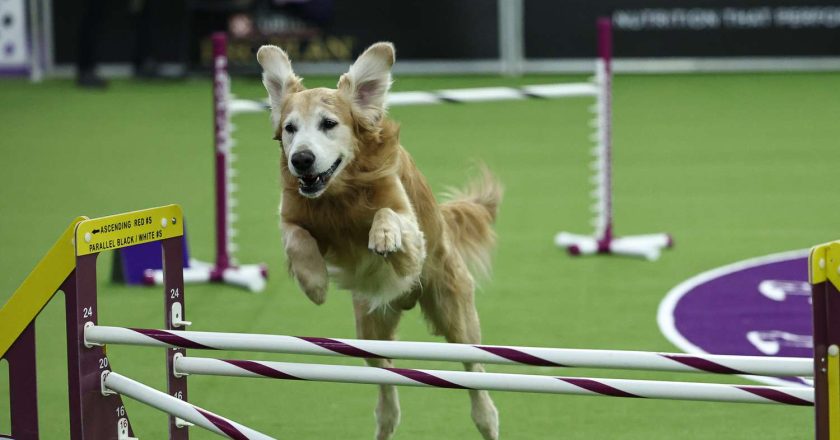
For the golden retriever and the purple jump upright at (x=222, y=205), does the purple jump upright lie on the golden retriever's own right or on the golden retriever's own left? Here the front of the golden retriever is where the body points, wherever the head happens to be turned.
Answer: on the golden retriever's own right

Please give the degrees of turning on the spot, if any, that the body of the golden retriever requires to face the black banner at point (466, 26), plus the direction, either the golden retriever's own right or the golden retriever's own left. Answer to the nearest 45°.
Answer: approximately 135° to the golden retriever's own right

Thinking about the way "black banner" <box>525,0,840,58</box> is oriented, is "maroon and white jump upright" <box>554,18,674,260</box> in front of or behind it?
in front

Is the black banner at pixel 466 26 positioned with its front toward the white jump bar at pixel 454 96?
yes

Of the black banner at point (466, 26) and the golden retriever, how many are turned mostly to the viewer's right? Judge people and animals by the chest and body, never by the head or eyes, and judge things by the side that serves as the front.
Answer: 0

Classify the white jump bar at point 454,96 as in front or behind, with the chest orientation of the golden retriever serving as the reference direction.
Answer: behind

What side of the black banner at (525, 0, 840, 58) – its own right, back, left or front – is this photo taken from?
front

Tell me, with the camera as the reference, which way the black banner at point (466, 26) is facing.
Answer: facing the viewer

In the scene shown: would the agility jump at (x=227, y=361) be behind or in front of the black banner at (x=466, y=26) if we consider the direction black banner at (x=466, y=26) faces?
in front

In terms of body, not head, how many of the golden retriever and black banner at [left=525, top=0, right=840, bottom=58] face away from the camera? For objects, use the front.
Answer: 0

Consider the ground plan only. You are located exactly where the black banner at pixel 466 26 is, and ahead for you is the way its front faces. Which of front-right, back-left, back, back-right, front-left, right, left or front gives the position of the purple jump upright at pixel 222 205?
front

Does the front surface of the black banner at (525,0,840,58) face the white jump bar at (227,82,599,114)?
yes

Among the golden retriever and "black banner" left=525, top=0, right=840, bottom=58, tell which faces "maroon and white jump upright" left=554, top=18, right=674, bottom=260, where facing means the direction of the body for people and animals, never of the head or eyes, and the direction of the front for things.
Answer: the black banner

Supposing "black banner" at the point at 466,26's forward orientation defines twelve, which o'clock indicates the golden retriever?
The golden retriever is roughly at 12 o'clock from the black banner.

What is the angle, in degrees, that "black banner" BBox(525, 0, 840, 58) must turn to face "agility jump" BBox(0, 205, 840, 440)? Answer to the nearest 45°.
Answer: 0° — it already faces it

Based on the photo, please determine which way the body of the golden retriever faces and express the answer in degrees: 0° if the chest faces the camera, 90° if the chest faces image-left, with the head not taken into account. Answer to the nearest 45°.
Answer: approximately 45°

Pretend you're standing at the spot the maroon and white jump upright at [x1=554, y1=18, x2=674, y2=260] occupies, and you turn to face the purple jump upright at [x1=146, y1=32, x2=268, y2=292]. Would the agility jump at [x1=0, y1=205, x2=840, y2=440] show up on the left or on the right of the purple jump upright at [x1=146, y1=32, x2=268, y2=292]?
left
